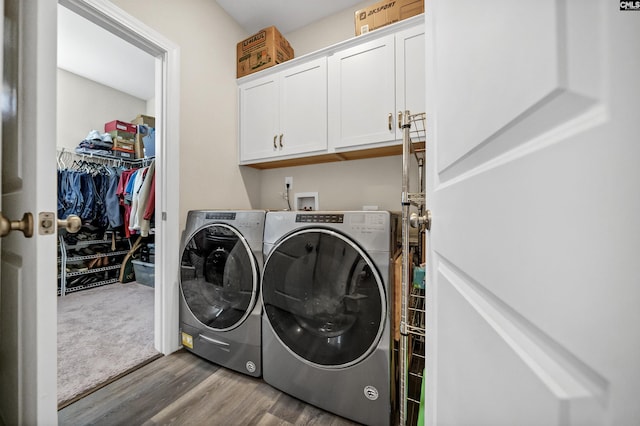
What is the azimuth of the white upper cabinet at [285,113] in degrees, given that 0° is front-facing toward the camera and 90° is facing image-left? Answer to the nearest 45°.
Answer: approximately 45°

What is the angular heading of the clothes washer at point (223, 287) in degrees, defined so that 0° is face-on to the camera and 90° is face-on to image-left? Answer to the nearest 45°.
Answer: approximately 45°

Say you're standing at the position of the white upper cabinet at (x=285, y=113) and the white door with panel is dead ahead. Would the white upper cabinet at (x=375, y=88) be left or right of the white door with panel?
left

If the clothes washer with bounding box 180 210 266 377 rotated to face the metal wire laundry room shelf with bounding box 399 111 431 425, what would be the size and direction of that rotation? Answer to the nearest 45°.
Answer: approximately 90° to its left

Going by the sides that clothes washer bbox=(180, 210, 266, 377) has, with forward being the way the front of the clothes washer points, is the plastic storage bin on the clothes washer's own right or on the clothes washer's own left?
on the clothes washer's own right

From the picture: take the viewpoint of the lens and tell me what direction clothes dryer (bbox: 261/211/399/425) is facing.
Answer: facing the viewer and to the left of the viewer

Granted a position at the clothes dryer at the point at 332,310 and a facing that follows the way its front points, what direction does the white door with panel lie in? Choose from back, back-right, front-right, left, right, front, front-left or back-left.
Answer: front-left

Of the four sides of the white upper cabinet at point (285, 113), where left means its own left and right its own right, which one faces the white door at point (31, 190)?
front

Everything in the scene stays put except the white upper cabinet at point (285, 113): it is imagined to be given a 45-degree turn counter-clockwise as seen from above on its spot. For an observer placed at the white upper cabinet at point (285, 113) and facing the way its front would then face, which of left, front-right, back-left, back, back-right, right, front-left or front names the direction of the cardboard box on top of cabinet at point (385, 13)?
front-left
